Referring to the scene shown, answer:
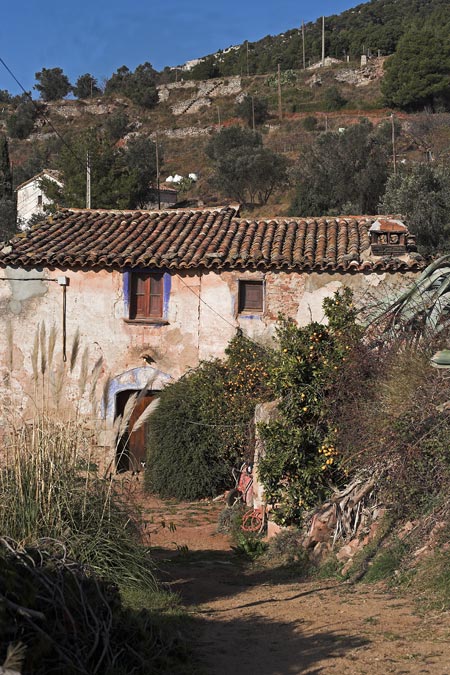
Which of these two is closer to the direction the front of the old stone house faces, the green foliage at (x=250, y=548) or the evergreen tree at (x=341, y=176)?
the green foliage

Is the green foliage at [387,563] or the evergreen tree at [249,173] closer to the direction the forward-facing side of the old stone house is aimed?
the green foliage

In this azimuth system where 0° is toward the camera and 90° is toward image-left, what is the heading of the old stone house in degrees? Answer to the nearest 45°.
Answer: approximately 0°

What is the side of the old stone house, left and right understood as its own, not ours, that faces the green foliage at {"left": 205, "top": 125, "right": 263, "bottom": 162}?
back

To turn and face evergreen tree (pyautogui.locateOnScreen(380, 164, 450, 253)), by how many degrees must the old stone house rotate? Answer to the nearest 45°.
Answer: approximately 135° to its left

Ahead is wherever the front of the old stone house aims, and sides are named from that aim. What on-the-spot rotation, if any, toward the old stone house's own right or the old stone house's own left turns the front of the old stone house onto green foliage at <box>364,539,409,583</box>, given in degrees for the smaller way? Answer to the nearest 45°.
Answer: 0° — it already faces it

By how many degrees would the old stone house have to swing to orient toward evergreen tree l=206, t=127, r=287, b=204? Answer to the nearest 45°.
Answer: approximately 180°

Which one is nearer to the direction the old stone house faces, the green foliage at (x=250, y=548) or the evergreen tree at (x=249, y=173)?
the green foliage

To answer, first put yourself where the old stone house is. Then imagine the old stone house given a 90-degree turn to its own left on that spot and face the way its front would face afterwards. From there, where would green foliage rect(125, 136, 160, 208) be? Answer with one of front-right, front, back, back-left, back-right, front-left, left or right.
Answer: left

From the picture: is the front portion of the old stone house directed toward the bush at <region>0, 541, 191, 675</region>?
yes
